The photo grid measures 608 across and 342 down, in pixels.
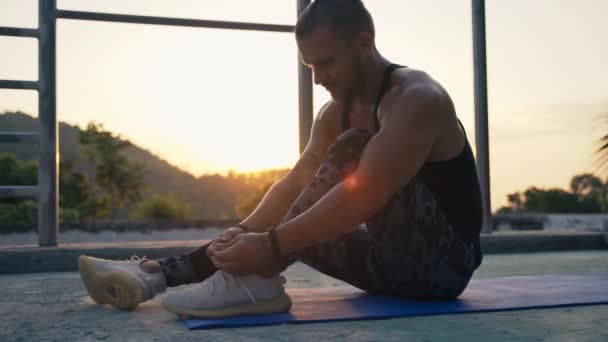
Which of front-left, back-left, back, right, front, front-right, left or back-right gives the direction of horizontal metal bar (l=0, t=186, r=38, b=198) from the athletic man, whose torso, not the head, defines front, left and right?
front-right

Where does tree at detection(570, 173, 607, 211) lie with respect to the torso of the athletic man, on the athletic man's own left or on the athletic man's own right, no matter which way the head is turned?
on the athletic man's own right

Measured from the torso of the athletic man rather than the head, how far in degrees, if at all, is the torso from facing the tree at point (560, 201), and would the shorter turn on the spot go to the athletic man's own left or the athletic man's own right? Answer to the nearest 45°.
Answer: approximately 90° to the athletic man's own right

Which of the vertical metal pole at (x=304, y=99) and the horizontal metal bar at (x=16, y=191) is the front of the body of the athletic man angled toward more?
the horizontal metal bar

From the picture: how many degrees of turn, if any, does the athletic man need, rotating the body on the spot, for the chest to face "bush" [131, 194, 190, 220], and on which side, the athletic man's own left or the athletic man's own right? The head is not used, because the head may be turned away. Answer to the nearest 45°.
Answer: approximately 90° to the athletic man's own right

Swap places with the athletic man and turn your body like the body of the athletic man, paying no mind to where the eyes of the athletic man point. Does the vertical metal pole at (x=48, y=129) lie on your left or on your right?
on your right

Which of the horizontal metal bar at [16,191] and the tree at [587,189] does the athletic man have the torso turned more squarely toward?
the horizontal metal bar

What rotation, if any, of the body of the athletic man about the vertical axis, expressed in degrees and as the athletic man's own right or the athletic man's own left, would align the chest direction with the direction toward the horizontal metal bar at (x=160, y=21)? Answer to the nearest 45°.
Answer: approximately 45° to the athletic man's own right

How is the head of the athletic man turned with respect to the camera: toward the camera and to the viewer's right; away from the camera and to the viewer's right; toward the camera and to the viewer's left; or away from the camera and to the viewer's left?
toward the camera and to the viewer's left

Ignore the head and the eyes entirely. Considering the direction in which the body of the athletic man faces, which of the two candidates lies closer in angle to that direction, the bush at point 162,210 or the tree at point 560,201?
the bush

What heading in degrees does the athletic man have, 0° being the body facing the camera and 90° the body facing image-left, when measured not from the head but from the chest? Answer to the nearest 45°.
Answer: approximately 90°

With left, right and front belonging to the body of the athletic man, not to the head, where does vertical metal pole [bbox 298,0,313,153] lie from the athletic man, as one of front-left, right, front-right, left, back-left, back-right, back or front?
right

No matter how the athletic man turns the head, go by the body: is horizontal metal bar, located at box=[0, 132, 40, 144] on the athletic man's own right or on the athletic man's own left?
on the athletic man's own right

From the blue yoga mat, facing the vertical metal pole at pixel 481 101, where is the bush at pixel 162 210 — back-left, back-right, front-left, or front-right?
front-left
